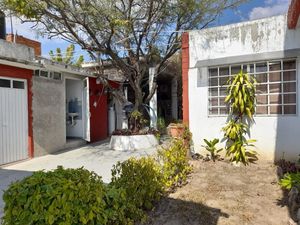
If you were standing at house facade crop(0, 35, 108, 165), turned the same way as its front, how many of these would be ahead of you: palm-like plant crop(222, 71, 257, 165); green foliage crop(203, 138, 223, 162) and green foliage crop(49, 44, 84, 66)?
2

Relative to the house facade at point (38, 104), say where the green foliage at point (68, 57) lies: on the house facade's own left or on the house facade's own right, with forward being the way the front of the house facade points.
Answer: on the house facade's own left

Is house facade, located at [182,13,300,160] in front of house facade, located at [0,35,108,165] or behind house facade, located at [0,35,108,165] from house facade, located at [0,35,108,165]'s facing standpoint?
in front

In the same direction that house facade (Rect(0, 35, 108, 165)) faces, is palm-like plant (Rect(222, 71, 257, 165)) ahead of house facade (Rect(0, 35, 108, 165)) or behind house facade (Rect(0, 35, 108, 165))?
ahead

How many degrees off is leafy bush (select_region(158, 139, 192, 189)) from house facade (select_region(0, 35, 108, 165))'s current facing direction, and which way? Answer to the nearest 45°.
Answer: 0° — it already faces it

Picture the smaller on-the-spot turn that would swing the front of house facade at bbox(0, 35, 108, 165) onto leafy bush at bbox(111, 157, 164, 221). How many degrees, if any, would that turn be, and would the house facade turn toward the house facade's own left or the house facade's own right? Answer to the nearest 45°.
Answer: approximately 45° to the house facade's own right

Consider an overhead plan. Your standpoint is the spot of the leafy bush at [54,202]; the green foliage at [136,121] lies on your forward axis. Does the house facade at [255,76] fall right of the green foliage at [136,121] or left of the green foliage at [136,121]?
right

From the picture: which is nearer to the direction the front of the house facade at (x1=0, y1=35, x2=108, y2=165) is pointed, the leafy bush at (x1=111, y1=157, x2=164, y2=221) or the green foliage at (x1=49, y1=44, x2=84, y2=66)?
the leafy bush

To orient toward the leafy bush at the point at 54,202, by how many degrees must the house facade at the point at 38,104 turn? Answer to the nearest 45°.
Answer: approximately 45° to its right
